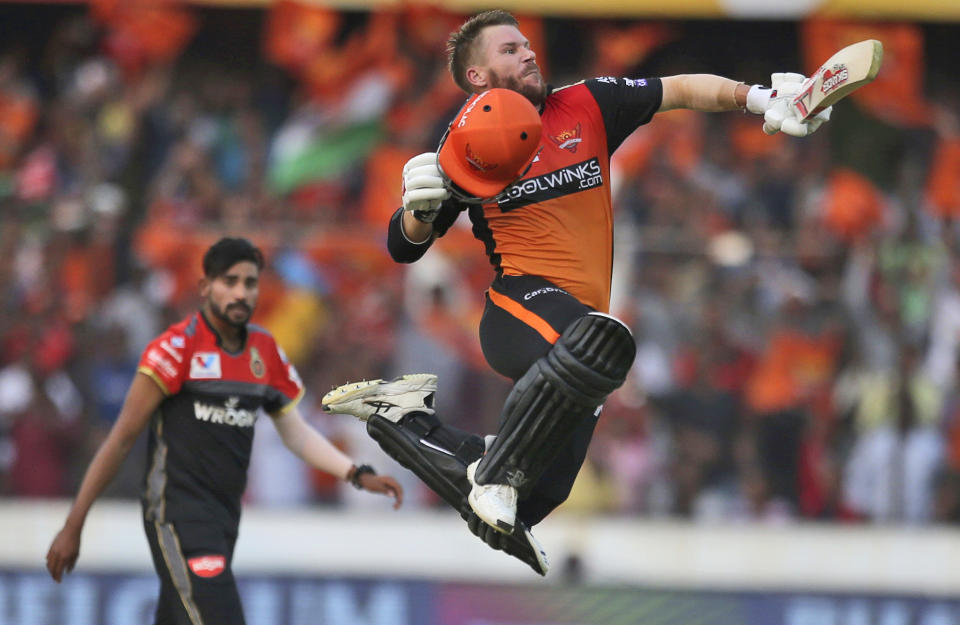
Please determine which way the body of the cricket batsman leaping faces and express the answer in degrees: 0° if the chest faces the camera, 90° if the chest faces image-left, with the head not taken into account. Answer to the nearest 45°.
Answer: approximately 315°

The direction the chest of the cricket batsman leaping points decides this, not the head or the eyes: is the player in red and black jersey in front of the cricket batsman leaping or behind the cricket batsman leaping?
behind

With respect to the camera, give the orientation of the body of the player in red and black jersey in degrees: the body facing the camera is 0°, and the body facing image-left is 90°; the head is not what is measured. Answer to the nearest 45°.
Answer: approximately 315°
